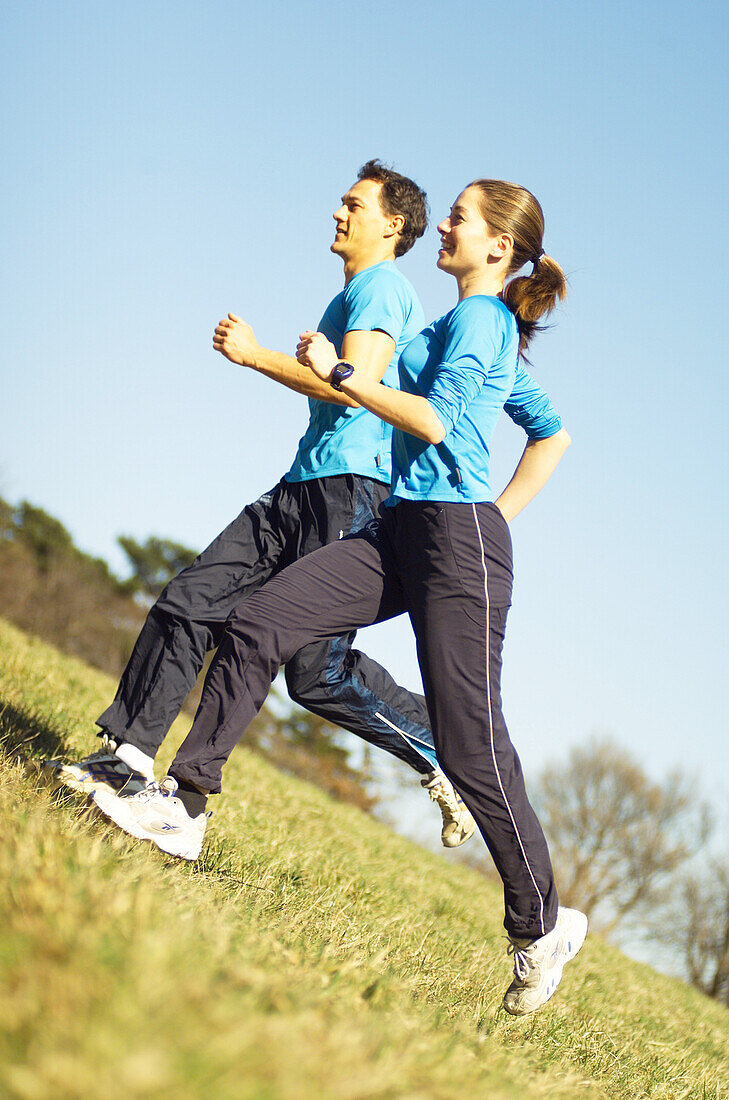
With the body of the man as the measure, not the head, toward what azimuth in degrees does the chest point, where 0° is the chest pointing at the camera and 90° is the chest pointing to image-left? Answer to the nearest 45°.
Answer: approximately 90°

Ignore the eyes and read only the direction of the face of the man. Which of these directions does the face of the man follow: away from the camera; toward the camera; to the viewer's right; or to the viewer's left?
to the viewer's left

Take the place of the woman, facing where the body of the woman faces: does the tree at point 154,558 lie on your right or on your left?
on your right

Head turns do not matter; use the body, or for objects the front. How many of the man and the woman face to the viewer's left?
2

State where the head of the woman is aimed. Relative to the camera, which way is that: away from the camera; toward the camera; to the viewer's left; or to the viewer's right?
to the viewer's left

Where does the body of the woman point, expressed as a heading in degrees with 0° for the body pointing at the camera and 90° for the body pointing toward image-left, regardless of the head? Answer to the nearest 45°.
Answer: approximately 90°
